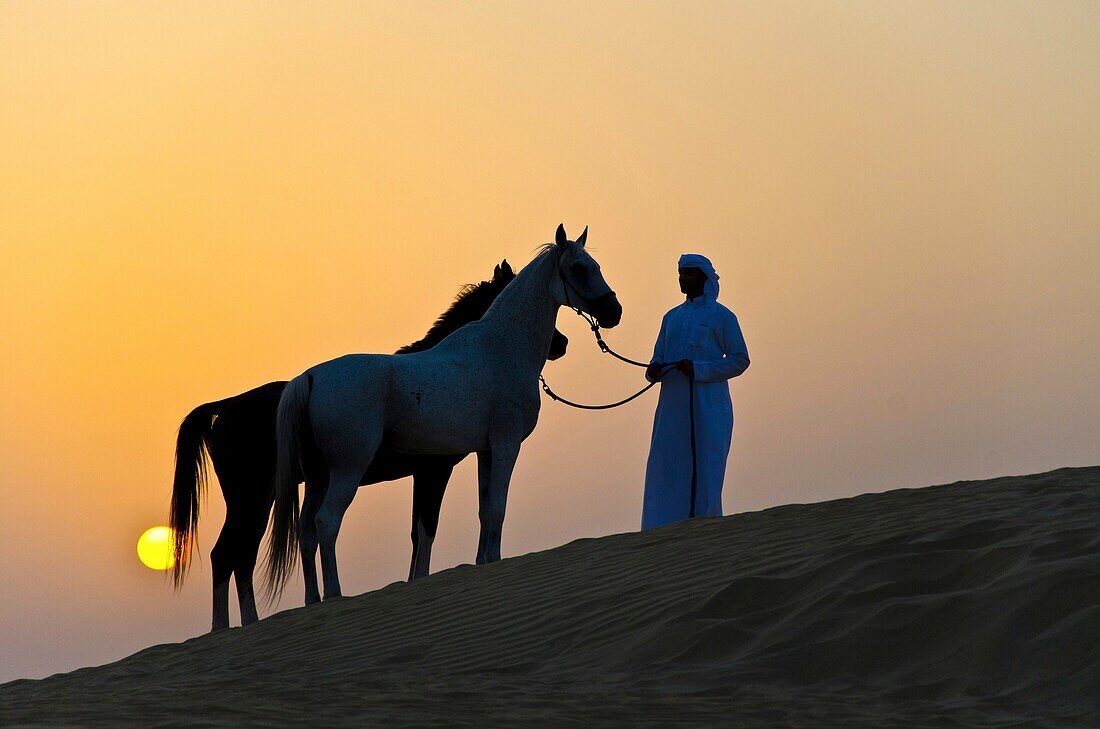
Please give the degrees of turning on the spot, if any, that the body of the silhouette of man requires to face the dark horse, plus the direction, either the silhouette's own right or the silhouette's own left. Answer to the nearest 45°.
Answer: approximately 45° to the silhouette's own right

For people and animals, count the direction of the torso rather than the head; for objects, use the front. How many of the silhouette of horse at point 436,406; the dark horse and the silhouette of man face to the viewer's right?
2

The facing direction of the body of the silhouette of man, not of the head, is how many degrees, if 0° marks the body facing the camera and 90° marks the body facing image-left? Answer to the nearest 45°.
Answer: approximately 45°

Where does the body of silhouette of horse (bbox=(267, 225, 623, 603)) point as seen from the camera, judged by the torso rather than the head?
to the viewer's right

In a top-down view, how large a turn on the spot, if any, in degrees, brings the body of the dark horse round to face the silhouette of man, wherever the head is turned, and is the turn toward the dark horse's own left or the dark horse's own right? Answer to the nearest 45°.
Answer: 0° — it already faces them

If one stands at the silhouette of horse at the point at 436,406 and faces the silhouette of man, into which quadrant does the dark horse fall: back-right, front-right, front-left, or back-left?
back-left

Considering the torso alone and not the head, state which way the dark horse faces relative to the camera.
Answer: to the viewer's right
